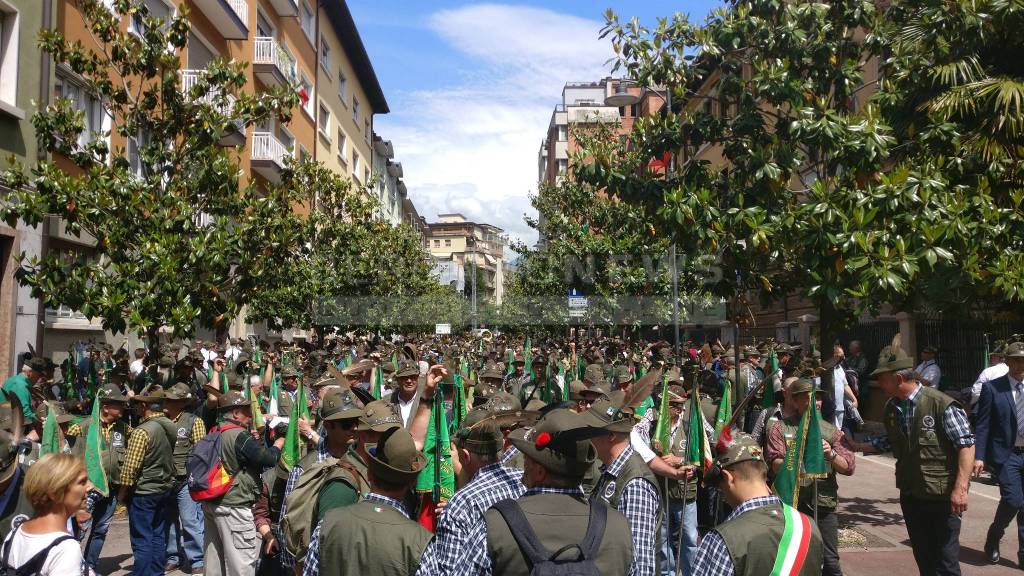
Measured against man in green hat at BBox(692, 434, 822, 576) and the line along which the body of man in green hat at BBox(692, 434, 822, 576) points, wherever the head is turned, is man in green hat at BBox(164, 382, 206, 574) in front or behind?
in front

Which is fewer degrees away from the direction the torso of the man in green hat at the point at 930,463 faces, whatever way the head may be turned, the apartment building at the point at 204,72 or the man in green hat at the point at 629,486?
the man in green hat

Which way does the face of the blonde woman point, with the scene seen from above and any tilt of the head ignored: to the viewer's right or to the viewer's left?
to the viewer's right

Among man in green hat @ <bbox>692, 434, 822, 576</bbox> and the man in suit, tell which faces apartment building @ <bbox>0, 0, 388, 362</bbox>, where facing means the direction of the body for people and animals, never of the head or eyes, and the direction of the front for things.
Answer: the man in green hat

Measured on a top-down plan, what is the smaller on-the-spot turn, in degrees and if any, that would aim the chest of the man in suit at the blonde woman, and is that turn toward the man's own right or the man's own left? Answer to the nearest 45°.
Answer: approximately 45° to the man's own right

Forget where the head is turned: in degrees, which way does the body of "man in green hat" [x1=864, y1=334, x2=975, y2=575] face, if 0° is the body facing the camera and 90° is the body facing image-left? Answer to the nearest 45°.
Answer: approximately 45°

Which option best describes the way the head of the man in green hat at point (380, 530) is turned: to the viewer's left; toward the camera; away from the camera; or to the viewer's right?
away from the camera

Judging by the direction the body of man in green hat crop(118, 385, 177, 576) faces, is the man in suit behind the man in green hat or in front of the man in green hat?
behind

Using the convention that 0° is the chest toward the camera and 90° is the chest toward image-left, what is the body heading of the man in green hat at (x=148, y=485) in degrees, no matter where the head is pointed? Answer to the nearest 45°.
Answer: approximately 135°

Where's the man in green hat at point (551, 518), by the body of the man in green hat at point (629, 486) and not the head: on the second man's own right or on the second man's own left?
on the second man's own left

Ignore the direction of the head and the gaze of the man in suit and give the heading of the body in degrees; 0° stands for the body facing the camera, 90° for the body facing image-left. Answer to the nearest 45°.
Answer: approximately 0°
